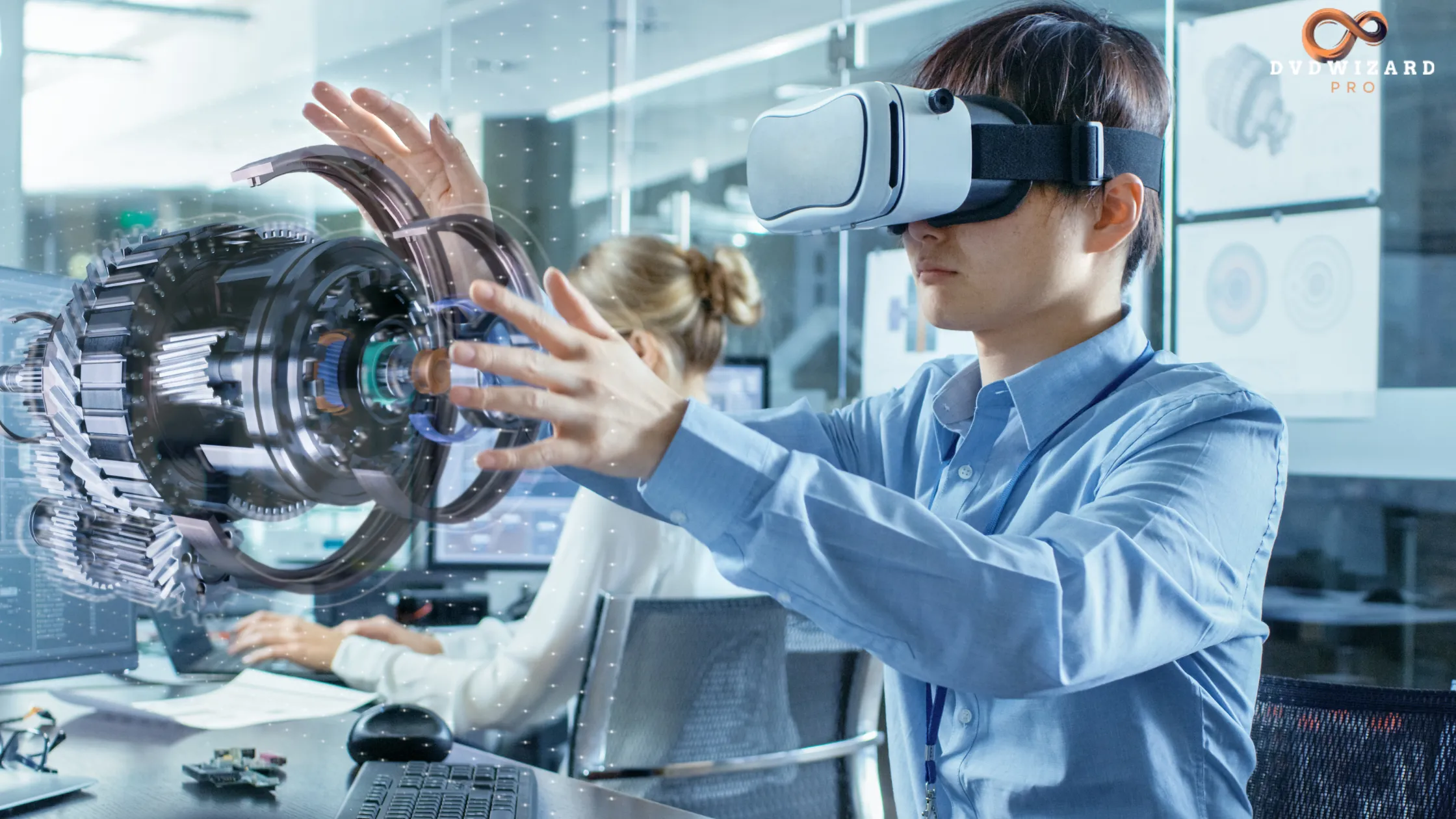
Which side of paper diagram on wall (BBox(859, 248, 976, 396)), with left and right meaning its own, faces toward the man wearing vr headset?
front

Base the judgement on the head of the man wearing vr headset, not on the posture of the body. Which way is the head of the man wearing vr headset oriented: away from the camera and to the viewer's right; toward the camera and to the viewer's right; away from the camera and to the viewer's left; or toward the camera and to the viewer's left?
toward the camera and to the viewer's left

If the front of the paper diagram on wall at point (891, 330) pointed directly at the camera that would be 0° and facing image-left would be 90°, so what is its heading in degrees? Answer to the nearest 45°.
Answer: approximately 0°

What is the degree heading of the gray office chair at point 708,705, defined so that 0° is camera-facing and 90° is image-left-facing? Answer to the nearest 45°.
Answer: approximately 135°

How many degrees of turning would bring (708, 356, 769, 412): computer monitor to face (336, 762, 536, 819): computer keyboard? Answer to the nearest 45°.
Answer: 0° — it already faces it

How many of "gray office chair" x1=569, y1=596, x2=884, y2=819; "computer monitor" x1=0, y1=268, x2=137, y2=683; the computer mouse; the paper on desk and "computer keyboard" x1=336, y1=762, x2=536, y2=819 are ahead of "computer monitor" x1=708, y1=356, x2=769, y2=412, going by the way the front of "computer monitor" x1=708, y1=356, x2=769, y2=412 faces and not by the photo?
5

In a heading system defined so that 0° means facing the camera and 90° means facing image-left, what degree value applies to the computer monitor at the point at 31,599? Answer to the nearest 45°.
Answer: approximately 315°

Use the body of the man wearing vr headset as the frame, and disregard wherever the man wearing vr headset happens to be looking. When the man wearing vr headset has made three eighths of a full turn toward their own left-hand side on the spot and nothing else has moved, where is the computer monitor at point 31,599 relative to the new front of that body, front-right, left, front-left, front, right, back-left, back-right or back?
back
